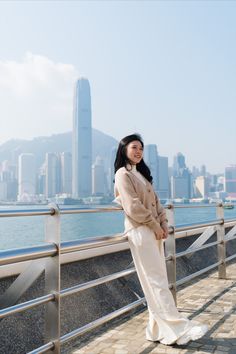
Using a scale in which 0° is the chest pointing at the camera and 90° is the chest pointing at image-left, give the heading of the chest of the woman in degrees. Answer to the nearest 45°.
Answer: approximately 315°
